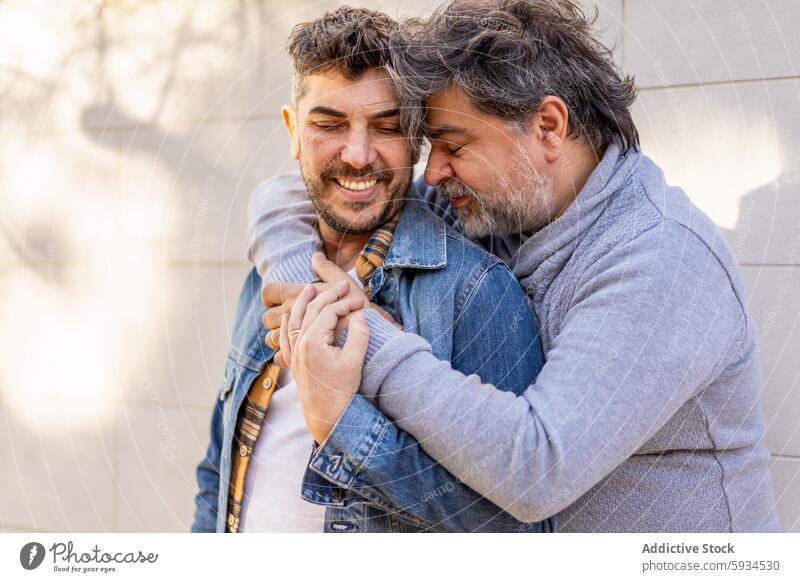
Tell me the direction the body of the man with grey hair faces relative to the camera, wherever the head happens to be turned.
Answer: to the viewer's left

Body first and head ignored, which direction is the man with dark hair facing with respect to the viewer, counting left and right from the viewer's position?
facing the viewer and to the left of the viewer
